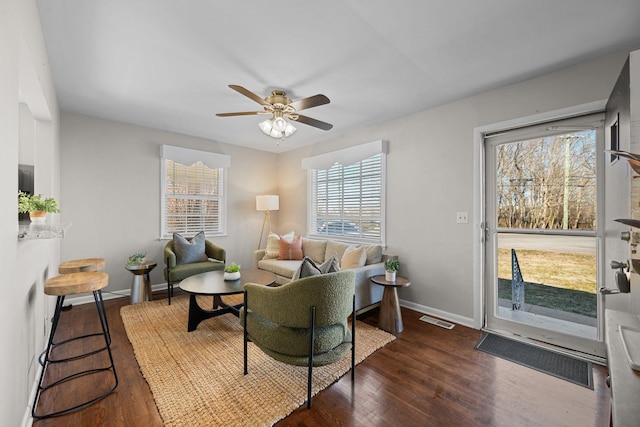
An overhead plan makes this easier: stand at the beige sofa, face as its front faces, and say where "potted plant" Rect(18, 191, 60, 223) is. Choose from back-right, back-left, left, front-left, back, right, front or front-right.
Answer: front

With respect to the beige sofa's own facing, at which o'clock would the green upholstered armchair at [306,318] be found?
The green upholstered armchair is roughly at 11 o'clock from the beige sofa.

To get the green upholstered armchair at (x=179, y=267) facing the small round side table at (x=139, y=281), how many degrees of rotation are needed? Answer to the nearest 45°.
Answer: approximately 135° to its right

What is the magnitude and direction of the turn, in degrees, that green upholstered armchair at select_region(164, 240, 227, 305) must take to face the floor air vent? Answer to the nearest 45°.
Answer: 0° — it already faces it

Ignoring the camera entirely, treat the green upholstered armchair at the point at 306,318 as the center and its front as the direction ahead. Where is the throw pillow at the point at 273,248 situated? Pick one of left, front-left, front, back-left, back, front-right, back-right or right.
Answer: front-right

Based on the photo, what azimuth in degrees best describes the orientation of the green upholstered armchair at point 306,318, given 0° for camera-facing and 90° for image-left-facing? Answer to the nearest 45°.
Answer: approximately 135°

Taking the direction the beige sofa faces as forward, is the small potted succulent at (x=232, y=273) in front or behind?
in front

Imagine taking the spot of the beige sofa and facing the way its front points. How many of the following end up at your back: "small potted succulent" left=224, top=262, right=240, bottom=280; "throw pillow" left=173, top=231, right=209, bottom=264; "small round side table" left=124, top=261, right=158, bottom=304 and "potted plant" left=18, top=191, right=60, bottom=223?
0

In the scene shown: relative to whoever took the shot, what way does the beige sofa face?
facing the viewer and to the left of the viewer

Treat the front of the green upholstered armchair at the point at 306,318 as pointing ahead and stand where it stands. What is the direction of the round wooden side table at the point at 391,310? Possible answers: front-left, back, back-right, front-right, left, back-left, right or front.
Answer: right

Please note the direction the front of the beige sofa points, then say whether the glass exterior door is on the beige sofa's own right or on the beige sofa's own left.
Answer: on the beige sofa's own left

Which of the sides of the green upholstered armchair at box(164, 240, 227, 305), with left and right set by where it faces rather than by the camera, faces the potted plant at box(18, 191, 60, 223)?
right

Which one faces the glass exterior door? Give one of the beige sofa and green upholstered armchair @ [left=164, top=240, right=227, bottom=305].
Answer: the green upholstered armchair

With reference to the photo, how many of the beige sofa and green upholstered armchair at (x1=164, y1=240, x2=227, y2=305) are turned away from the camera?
0

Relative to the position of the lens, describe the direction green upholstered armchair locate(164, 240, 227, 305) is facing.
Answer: facing the viewer and to the right of the viewer

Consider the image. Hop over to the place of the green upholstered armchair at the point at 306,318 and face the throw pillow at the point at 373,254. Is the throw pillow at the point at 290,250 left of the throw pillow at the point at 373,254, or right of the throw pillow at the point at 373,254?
left

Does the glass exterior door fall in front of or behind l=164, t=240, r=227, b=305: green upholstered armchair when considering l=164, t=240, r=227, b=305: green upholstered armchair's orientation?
in front

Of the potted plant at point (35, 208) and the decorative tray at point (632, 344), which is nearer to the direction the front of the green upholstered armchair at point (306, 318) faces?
the potted plant

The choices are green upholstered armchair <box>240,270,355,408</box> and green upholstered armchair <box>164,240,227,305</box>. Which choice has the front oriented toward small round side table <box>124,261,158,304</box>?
green upholstered armchair <box>240,270,355,408</box>

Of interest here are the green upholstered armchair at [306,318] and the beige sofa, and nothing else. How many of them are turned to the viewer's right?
0

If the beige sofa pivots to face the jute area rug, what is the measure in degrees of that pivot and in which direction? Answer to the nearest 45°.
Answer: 0° — it already faces it

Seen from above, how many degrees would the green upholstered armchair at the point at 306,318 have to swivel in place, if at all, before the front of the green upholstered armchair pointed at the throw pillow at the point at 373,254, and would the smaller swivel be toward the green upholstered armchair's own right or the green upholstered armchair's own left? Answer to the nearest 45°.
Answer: approximately 90° to the green upholstered armchair's own right

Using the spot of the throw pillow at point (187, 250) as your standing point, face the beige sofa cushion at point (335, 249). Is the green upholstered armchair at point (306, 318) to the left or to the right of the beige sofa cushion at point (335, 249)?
right
